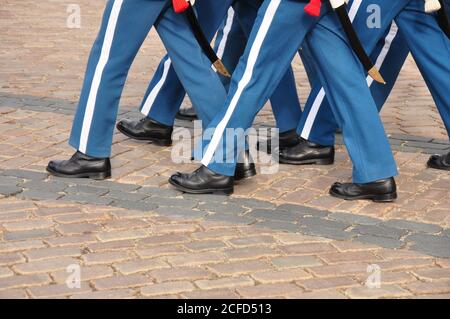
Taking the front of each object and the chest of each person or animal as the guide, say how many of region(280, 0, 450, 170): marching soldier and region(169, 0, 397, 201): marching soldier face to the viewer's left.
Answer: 2

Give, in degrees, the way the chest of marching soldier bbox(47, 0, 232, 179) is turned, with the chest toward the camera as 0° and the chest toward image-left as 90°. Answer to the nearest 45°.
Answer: approximately 90°

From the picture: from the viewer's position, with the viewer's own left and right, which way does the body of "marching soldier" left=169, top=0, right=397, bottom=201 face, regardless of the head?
facing to the left of the viewer

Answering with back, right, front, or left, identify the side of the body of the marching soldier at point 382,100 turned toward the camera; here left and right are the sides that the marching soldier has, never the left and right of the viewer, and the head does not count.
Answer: left

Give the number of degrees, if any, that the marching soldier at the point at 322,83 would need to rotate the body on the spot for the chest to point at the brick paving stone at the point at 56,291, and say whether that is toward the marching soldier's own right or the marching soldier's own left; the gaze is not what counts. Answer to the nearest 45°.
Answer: approximately 45° to the marching soldier's own left

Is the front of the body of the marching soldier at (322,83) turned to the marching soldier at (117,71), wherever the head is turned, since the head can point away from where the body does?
yes

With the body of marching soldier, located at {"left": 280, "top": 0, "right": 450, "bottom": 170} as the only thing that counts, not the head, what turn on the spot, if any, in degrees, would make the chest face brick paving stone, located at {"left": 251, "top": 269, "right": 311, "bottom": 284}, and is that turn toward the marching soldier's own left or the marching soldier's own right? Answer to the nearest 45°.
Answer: approximately 90° to the marching soldier's own left

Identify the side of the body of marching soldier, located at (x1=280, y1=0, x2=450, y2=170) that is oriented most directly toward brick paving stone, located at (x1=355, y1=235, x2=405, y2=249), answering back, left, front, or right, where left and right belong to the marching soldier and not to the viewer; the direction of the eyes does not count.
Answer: left

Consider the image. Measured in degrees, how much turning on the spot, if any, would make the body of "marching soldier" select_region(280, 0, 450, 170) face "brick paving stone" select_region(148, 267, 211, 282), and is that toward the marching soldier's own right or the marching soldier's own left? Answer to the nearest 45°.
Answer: approximately 45° to the marching soldier's own left

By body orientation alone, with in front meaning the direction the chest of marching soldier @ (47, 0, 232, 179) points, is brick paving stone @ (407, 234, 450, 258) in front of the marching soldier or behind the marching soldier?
behind

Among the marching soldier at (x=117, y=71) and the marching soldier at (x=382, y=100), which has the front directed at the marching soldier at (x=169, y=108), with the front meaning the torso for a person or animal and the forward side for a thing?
the marching soldier at (x=382, y=100)
